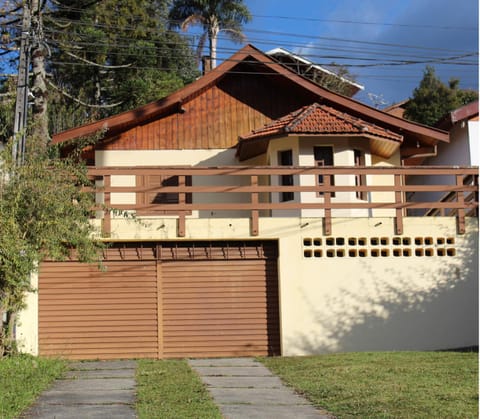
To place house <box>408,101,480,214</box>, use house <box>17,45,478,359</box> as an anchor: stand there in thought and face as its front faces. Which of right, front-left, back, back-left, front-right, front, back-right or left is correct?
back-left

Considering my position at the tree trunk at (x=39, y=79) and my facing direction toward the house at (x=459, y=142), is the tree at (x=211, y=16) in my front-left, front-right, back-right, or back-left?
front-left

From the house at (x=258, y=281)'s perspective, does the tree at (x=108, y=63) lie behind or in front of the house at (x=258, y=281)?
behind

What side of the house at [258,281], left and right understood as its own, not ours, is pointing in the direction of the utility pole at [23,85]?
right

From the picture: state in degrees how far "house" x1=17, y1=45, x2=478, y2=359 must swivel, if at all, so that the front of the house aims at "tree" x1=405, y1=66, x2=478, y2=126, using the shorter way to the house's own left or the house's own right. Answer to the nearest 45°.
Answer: approximately 180°

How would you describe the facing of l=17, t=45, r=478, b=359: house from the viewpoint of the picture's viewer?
facing the viewer

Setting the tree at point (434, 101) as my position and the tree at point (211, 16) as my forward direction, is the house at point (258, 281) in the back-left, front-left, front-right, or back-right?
front-left

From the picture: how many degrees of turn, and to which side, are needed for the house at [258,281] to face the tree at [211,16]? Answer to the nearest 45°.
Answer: approximately 180°

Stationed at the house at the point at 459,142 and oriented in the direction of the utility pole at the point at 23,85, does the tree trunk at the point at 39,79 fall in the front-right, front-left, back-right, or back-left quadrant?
front-right
